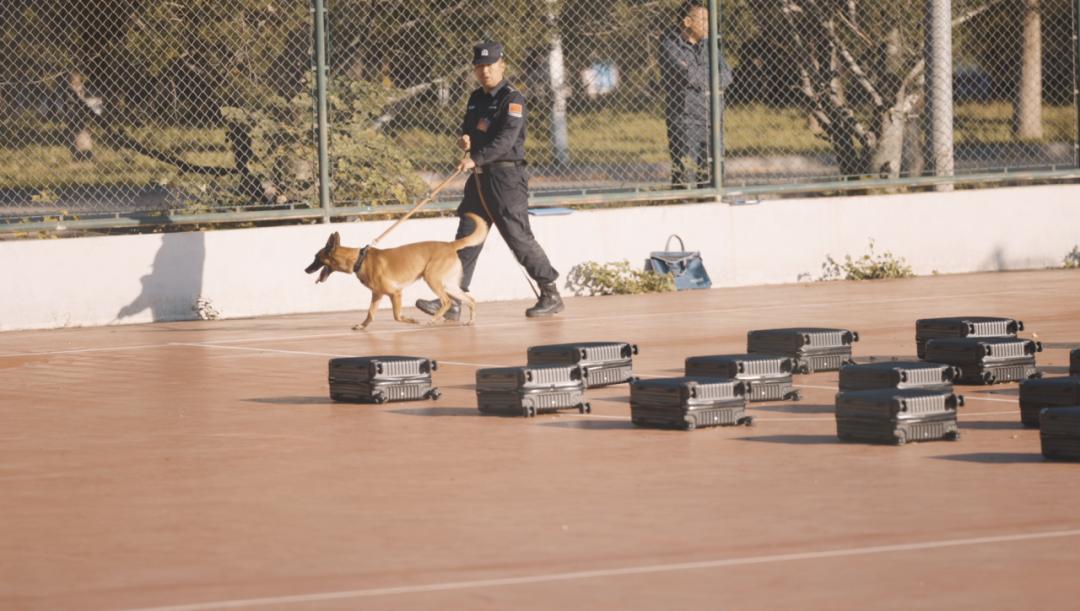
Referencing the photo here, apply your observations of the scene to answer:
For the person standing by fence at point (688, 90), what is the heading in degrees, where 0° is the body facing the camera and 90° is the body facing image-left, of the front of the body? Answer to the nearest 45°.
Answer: approximately 315°

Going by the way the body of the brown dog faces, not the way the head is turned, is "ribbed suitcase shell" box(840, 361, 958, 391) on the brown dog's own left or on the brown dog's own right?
on the brown dog's own left

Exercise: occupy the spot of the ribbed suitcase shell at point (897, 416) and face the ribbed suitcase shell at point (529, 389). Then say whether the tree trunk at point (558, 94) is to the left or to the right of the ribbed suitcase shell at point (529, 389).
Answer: right

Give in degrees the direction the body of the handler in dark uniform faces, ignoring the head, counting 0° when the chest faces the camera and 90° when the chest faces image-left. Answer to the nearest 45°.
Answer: approximately 45°

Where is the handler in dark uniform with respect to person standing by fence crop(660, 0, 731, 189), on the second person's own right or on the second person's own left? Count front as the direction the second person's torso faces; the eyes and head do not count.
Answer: on the second person's own right

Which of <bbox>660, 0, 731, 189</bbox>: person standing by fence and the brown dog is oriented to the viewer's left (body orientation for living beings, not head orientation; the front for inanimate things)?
the brown dog

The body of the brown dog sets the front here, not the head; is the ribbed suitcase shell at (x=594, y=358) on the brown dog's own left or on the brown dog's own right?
on the brown dog's own left

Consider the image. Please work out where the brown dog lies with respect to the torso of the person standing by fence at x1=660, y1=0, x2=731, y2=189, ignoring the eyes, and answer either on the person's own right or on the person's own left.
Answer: on the person's own right

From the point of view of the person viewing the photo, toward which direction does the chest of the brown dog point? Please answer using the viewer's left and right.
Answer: facing to the left of the viewer

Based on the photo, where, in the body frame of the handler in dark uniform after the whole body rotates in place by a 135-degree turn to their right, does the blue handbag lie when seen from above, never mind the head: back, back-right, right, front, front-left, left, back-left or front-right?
front-right

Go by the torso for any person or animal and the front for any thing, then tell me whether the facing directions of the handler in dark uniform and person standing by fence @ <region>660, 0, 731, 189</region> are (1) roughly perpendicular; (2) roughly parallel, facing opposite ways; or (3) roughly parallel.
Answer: roughly perpendicular
